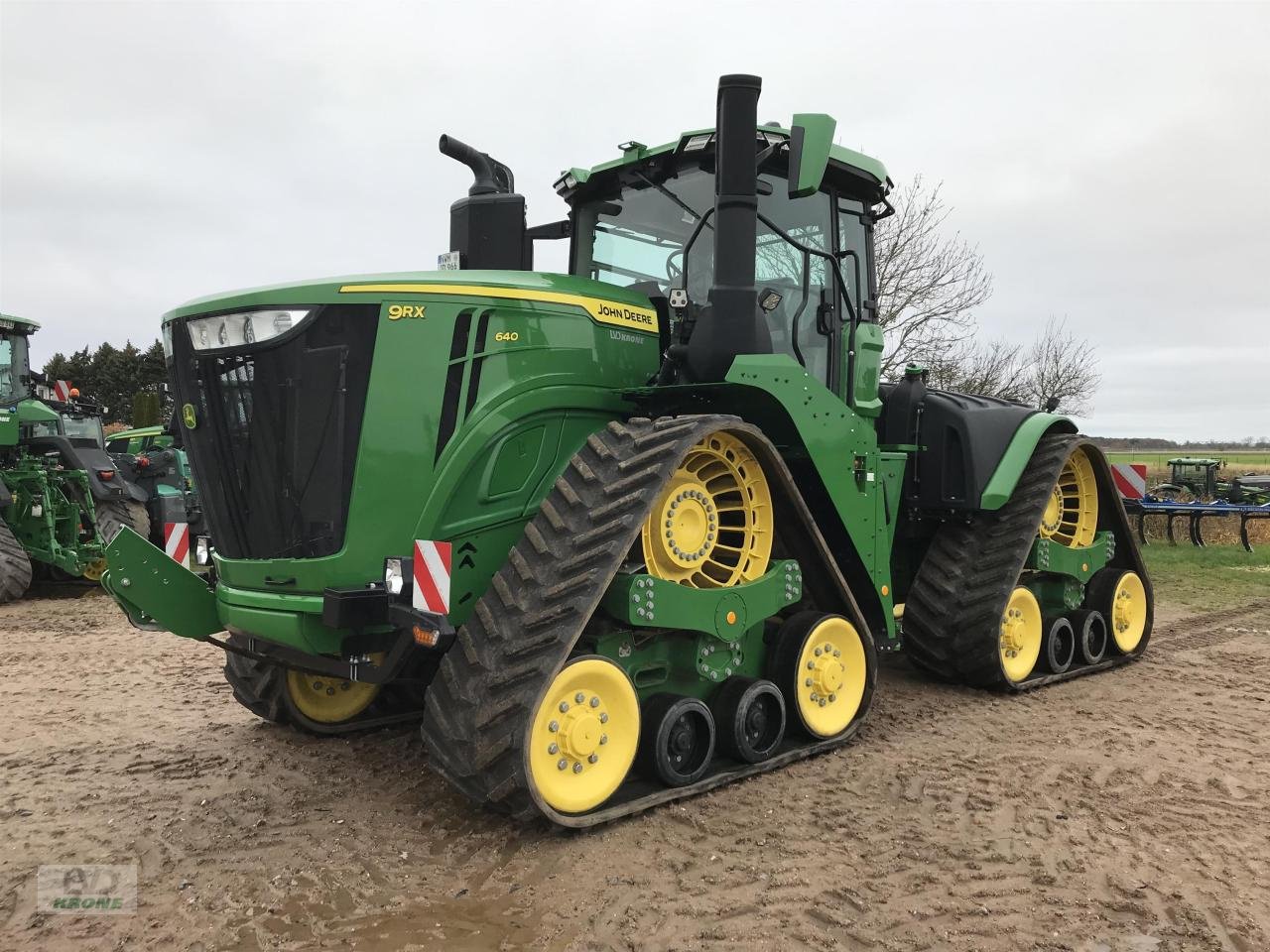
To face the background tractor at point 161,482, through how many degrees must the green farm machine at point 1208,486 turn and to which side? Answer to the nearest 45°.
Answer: approximately 135° to its right

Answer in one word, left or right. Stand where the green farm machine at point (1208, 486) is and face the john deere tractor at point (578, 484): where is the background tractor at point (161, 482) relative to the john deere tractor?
right

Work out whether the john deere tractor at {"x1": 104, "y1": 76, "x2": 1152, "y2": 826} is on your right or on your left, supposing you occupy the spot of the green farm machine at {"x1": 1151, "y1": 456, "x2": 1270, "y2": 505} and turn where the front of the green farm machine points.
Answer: on your right

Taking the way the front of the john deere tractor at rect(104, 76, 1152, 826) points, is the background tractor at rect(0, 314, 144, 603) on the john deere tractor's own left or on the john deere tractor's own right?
on the john deere tractor's own right

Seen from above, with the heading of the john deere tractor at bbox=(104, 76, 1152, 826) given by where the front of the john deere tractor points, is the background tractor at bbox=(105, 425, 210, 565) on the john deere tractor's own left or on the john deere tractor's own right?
on the john deere tractor's own right

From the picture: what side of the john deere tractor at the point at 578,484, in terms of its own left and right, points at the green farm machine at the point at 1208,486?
back

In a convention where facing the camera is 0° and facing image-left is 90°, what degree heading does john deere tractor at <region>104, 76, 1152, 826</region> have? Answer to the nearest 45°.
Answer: approximately 45°

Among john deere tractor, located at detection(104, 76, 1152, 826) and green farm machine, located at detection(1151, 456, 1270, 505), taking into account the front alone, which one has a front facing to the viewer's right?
the green farm machine
